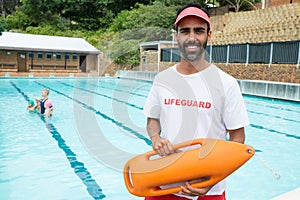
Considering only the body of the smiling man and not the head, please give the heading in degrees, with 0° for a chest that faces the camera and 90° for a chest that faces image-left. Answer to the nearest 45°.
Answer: approximately 0°

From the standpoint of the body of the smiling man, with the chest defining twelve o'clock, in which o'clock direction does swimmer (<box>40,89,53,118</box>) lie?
The swimmer is roughly at 5 o'clock from the smiling man.

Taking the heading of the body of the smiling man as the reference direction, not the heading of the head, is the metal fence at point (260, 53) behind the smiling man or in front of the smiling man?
behind

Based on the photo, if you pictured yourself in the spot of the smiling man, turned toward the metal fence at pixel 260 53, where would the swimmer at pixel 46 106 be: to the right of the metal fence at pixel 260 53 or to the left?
left

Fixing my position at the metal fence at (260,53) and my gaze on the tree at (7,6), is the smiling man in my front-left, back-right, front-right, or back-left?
back-left

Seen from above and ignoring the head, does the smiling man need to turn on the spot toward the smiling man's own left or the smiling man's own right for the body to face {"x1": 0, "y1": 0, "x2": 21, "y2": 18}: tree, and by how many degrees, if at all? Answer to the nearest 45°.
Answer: approximately 135° to the smiling man's own right

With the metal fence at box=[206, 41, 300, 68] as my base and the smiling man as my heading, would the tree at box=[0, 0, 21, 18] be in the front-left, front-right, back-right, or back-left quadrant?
back-right
